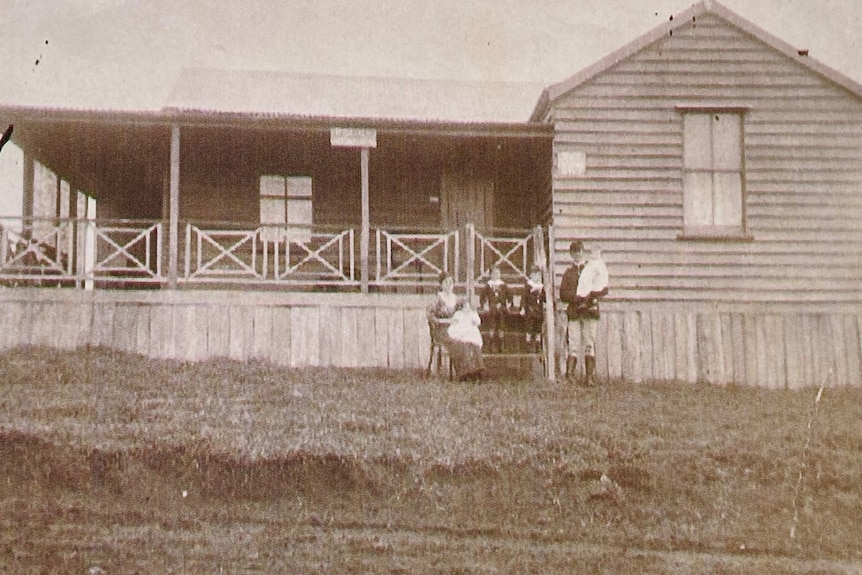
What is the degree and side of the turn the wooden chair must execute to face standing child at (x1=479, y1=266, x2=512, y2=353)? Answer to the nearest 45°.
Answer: approximately 90° to its left

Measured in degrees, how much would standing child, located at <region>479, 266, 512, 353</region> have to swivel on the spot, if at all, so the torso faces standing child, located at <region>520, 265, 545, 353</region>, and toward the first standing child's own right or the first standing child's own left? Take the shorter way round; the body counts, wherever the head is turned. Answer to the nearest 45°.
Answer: approximately 90° to the first standing child's own left

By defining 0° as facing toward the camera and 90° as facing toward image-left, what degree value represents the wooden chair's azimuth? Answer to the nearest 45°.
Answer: approximately 315°

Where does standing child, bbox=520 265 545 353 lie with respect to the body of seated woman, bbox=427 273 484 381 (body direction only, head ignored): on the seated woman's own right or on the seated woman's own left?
on the seated woman's own left
